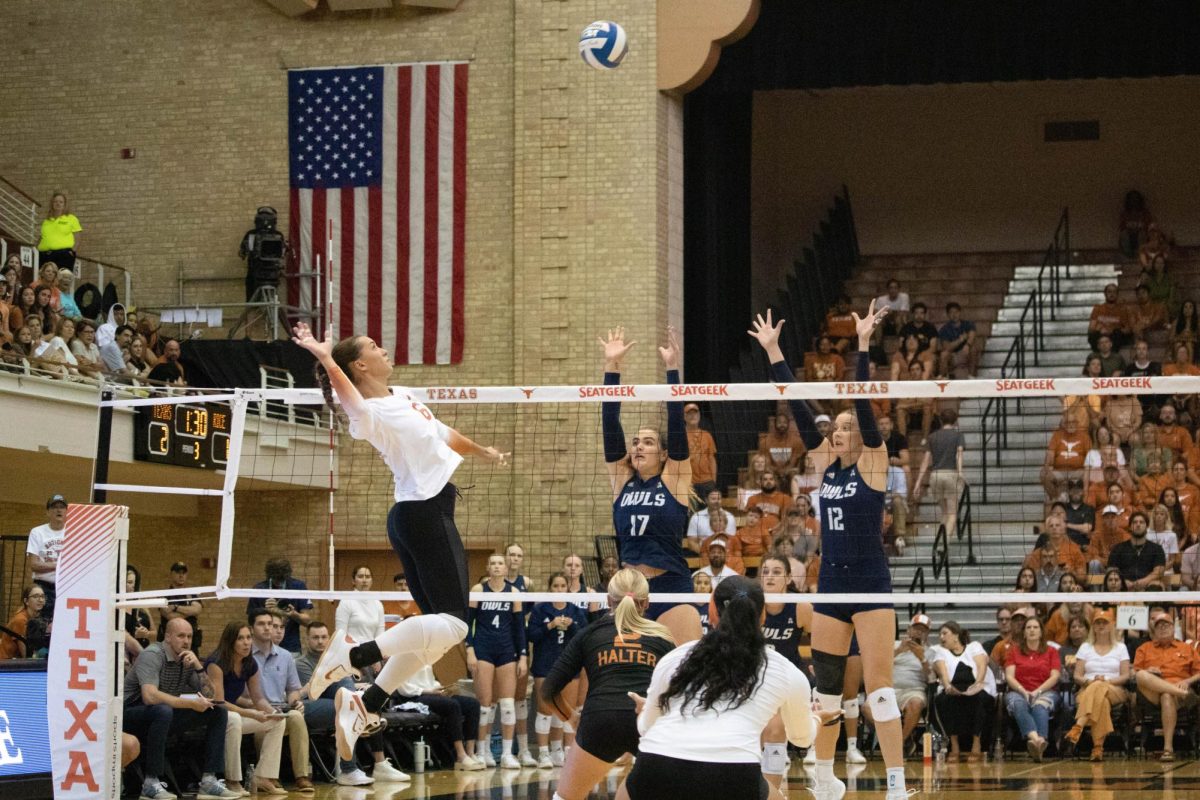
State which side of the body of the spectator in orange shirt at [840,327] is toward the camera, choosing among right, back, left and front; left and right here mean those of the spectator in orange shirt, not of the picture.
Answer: front

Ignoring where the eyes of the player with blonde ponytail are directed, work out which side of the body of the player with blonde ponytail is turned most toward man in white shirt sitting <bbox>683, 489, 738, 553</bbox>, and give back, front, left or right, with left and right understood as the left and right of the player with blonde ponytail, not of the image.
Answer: front

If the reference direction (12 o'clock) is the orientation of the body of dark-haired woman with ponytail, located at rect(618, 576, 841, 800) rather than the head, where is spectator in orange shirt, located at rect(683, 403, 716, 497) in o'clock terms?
The spectator in orange shirt is roughly at 12 o'clock from the dark-haired woman with ponytail.

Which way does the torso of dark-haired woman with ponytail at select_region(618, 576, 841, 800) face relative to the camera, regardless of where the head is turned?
away from the camera

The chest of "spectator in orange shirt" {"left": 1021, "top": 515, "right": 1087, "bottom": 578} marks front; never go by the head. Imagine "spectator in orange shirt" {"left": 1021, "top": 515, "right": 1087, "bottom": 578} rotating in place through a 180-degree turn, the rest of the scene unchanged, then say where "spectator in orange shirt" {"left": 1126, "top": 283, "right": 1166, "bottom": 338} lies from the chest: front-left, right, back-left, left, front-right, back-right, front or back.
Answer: front

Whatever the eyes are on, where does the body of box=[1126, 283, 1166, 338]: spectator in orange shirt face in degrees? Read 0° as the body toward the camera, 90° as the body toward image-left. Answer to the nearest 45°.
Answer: approximately 0°

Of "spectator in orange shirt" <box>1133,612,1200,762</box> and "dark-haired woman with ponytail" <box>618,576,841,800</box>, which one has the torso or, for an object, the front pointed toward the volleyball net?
the dark-haired woman with ponytail

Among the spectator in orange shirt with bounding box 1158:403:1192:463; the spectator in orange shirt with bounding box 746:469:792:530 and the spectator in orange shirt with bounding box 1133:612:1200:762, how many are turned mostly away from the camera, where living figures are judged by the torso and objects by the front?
0

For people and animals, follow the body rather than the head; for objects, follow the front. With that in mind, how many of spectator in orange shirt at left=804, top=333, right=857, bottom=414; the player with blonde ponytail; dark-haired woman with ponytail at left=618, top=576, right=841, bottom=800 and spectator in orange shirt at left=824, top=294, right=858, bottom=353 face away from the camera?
2

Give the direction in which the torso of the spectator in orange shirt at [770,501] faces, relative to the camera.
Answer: toward the camera

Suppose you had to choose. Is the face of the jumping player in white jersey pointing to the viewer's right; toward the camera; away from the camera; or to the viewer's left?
to the viewer's right

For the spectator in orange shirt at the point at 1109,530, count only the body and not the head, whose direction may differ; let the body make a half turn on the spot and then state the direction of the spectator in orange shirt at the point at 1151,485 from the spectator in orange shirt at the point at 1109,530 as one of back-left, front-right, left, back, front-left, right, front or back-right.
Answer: front

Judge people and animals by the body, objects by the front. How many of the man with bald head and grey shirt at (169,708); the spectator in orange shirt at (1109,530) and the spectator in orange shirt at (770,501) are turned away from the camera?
0

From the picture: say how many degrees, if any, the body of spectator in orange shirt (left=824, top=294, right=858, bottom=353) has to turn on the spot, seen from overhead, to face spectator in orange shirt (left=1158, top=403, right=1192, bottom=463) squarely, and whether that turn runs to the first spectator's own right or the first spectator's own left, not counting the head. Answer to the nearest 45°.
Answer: approximately 45° to the first spectator's own left

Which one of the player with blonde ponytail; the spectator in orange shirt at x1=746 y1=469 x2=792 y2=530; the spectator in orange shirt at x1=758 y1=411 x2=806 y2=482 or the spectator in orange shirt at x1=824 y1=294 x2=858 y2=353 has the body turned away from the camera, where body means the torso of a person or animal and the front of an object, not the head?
the player with blonde ponytail

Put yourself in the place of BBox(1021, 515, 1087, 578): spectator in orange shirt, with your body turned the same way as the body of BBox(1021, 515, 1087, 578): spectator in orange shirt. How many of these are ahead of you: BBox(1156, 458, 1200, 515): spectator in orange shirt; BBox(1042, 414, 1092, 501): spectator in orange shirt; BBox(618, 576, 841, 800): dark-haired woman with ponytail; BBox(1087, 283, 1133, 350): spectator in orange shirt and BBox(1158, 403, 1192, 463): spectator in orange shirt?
1

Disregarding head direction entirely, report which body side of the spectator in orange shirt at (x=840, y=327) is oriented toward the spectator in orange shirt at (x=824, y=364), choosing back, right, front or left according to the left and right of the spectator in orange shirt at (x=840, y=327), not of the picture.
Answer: front
